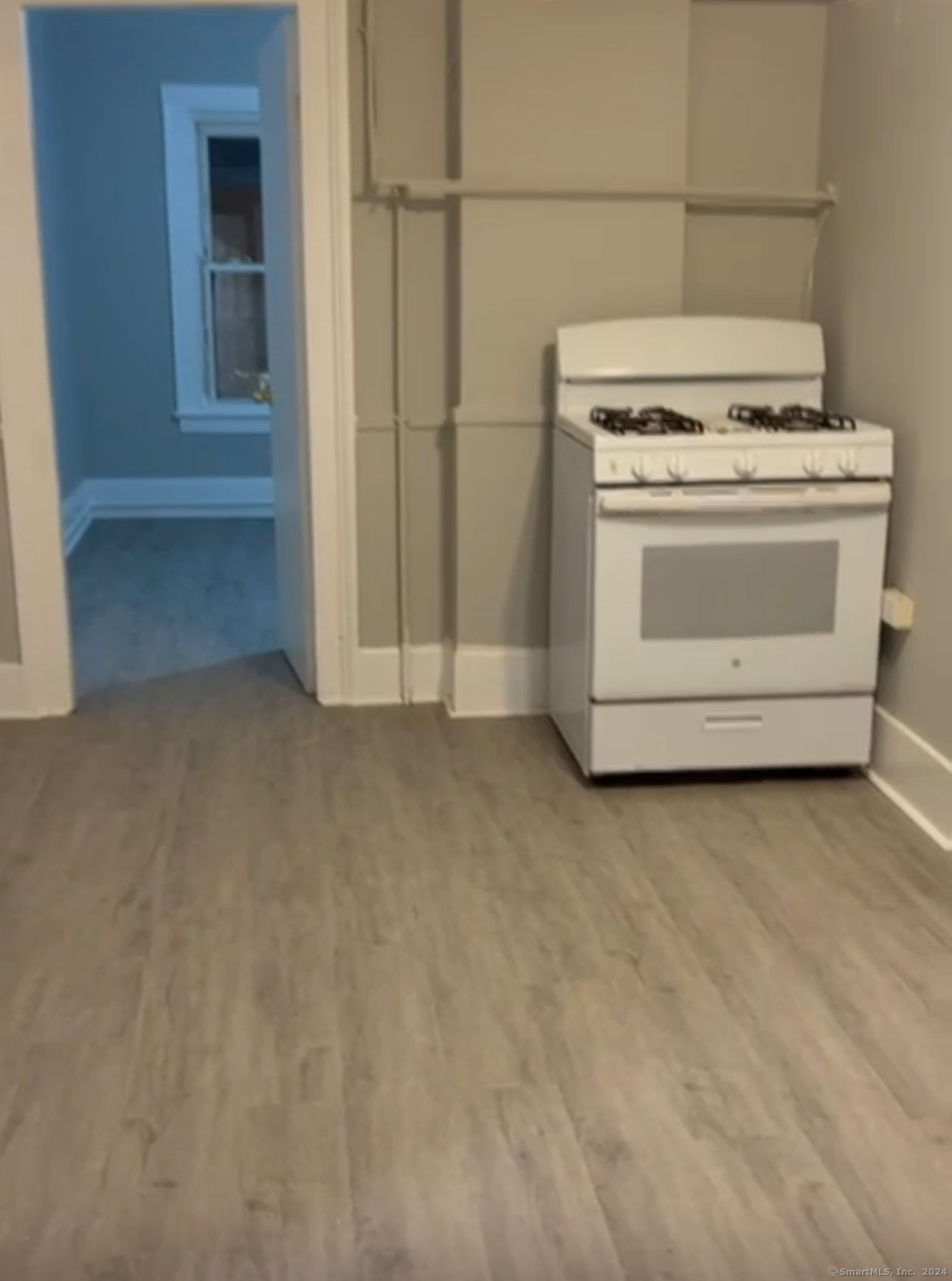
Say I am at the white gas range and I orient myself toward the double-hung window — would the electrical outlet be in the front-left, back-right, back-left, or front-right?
back-right

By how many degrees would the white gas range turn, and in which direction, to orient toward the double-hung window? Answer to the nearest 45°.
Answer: approximately 135° to its right

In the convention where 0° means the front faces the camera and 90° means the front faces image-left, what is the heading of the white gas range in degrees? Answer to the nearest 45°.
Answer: approximately 0°
